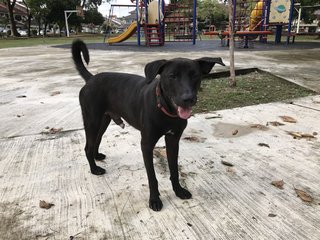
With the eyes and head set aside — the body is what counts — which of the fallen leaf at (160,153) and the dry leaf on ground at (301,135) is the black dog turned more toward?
the dry leaf on ground

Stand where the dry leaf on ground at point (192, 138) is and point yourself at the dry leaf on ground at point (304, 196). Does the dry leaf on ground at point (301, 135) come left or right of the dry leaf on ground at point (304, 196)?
left

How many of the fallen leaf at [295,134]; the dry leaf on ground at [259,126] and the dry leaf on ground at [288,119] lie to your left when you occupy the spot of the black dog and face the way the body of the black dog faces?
3

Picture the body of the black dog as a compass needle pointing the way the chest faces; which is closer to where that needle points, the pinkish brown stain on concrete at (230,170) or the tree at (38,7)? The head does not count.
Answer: the pinkish brown stain on concrete

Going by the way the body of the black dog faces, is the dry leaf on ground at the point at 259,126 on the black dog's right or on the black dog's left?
on the black dog's left

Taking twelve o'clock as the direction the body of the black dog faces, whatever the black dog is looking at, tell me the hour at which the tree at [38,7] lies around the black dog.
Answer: The tree is roughly at 7 o'clock from the black dog.

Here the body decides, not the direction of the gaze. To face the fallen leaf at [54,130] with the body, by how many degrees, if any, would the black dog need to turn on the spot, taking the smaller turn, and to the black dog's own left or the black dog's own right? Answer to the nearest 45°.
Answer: approximately 180°

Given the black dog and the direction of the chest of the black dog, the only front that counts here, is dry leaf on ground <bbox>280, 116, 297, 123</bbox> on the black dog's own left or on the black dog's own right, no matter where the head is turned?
on the black dog's own left

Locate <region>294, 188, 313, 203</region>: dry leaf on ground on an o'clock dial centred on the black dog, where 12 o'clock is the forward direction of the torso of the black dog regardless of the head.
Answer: The dry leaf on ground is roughly at 11 o'clock from the black dog.
